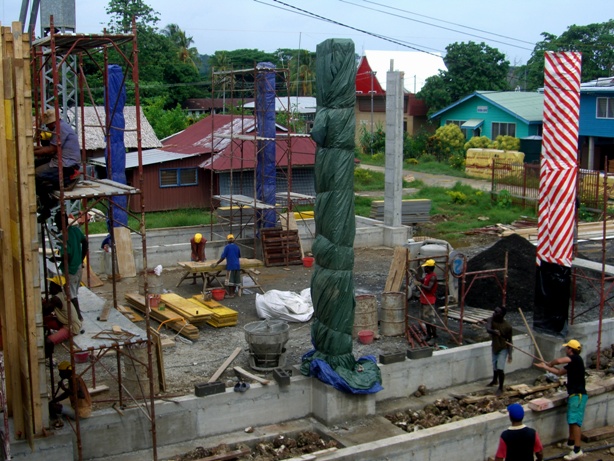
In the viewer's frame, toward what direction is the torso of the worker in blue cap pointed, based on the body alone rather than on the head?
away from the camera

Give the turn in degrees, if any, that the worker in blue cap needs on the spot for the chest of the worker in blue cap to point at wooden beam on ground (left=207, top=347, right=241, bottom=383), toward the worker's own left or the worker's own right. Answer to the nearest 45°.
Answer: approximately 45° to the worker's own left

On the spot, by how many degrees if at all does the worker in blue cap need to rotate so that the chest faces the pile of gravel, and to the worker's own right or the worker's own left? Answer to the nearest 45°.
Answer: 0° — they already face it

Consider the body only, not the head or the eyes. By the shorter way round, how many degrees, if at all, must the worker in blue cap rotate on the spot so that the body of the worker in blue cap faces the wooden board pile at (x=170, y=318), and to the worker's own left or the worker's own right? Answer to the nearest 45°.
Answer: approximately 45° to the worker's own left

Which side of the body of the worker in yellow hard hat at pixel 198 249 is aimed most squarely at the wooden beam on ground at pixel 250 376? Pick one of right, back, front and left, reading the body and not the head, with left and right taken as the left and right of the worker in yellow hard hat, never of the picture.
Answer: front

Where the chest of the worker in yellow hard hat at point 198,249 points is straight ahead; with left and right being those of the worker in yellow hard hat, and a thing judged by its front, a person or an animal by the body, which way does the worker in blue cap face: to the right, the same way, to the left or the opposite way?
the opposite way

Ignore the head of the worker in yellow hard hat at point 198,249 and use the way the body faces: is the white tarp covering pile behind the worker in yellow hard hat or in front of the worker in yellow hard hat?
in front

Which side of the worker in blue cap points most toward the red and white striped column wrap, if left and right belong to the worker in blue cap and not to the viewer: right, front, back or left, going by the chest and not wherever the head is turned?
front

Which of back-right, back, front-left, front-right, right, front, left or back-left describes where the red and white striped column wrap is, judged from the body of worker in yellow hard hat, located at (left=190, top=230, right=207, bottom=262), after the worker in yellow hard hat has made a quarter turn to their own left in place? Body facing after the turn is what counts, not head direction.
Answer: front-right

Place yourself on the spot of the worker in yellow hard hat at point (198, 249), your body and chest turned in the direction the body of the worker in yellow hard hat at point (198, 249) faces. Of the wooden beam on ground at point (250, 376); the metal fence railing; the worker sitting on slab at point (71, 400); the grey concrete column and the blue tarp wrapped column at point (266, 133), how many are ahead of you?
2

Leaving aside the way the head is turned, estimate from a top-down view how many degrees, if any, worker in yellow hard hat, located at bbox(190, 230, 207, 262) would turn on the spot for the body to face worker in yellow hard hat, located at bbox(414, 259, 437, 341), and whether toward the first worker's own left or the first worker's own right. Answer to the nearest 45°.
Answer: approximately 45° to the first worker's own left

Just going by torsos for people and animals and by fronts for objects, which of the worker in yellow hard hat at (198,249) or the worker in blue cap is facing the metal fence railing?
the worker in blue cap

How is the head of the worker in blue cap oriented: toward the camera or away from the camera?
away from the camera

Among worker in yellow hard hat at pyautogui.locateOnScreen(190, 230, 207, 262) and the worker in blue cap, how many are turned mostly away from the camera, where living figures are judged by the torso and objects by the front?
1

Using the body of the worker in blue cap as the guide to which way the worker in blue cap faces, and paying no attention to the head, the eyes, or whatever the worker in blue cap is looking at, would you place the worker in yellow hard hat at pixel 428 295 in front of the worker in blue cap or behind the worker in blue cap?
in front

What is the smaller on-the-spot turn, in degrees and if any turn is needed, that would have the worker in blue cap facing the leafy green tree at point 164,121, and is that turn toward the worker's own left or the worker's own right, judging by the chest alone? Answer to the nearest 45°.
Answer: approximately 45° to the worker's own left

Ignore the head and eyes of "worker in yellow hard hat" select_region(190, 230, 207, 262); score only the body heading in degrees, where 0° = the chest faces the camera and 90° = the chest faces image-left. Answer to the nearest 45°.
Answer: approximately 0°

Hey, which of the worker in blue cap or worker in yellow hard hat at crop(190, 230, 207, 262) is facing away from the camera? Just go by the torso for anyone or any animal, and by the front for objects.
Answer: the worker in blue cap

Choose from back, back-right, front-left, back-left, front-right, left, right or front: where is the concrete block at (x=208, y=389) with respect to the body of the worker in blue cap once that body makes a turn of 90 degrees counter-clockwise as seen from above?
front
